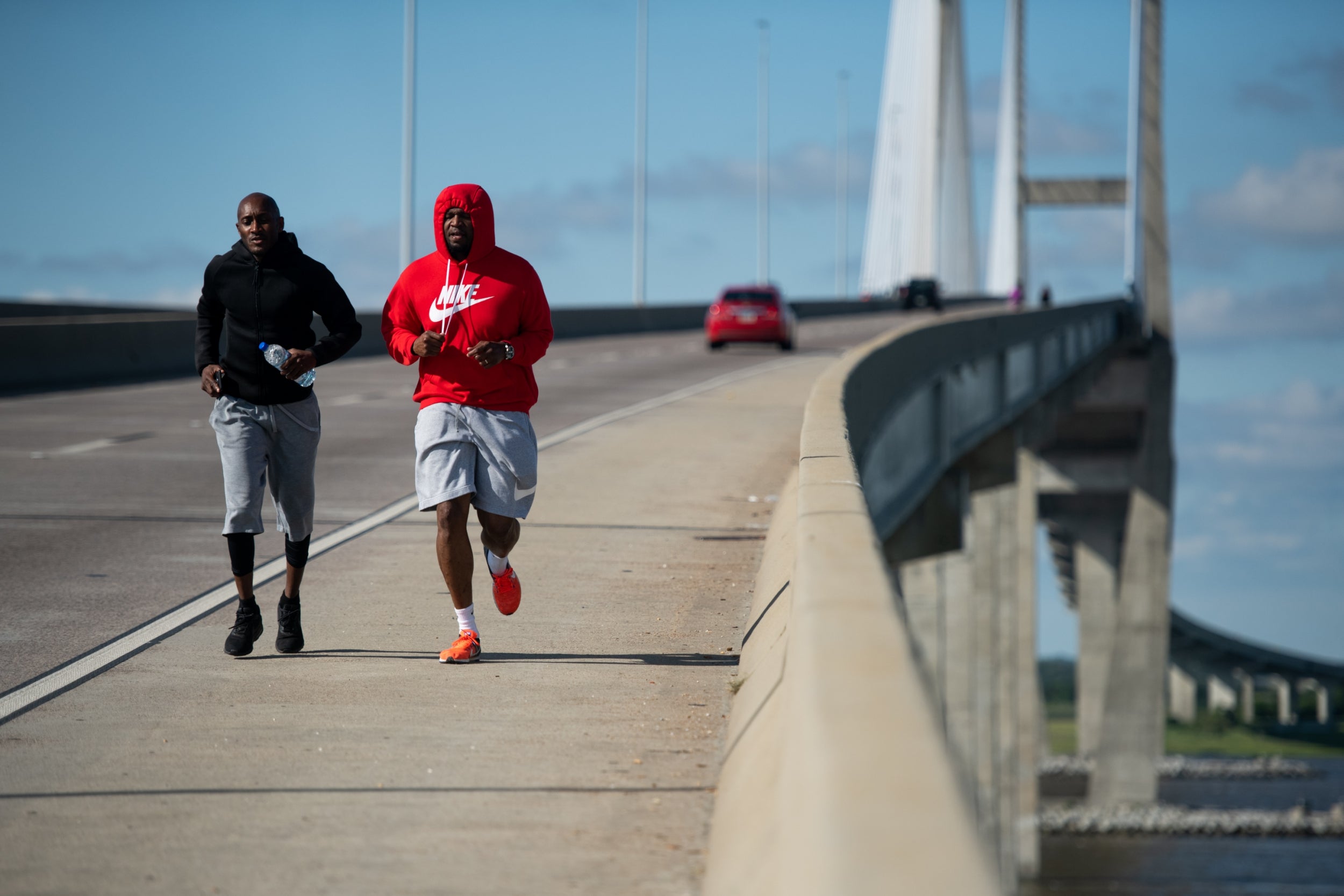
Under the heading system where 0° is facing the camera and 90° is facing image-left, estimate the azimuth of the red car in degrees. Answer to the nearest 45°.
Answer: approximately 180°

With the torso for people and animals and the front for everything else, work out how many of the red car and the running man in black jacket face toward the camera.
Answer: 1

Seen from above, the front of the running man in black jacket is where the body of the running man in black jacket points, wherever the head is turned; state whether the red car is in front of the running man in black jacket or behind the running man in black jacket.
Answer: behind

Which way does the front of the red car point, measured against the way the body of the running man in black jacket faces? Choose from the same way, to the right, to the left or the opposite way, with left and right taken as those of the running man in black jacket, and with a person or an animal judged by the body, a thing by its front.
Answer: the opposite way

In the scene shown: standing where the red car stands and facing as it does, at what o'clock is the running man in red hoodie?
The running man in red hoodie is roughly at 6 o'clock from the red car.

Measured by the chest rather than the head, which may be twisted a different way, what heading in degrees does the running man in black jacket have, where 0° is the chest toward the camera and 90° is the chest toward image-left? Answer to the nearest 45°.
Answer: approximately 0°

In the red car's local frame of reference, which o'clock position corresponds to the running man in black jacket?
The running man in black jacket is roughly at 6 o'clock from the red car.
